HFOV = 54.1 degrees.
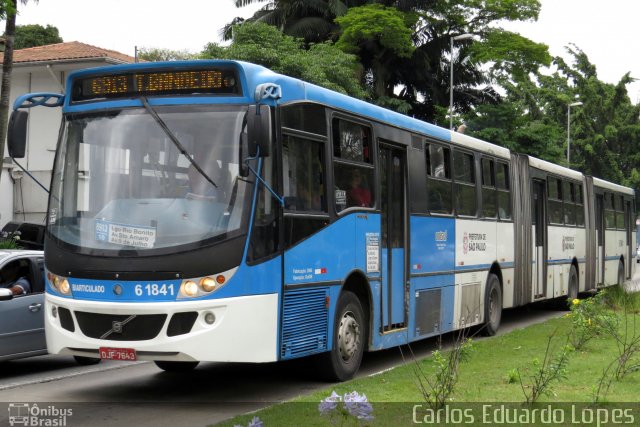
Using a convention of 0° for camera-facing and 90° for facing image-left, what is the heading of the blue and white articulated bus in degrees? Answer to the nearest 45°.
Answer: approximately 45°

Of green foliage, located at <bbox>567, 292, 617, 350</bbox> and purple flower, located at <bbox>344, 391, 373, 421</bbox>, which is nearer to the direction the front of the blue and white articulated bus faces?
the purple flower

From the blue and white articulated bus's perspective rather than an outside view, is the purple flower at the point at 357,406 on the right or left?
on its left
